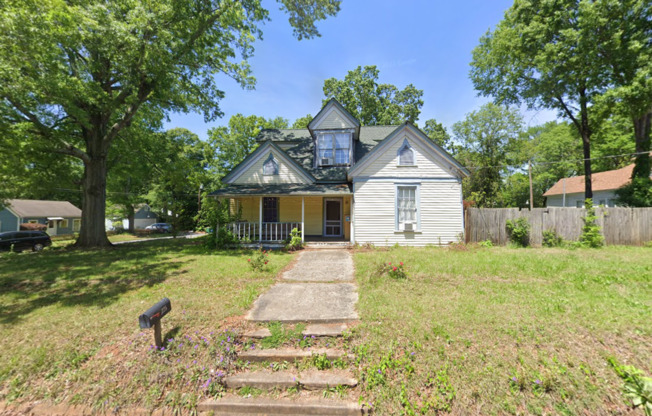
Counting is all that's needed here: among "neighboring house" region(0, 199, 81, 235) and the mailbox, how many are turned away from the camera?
0

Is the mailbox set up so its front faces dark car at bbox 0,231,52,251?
no

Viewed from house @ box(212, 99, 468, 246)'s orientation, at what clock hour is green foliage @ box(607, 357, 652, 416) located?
The green foliage is roughly at 12 o'clock from the house.

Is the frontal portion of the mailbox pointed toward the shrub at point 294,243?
no

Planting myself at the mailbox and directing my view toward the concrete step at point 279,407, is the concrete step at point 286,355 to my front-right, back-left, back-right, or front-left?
front-left

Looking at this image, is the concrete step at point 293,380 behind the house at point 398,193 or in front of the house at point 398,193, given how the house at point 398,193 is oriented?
in front

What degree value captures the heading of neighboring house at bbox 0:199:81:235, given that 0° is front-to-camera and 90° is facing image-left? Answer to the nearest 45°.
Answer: approximately 315°

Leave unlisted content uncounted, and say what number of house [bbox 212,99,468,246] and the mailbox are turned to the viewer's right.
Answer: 0

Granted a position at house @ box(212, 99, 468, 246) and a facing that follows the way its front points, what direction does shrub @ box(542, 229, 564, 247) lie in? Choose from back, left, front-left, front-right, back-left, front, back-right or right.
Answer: left

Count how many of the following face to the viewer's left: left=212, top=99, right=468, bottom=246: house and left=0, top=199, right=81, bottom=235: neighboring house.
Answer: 0

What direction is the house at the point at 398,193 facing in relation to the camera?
toward the camera

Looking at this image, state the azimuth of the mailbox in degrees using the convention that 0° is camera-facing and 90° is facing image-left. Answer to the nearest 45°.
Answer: approximately 45°
